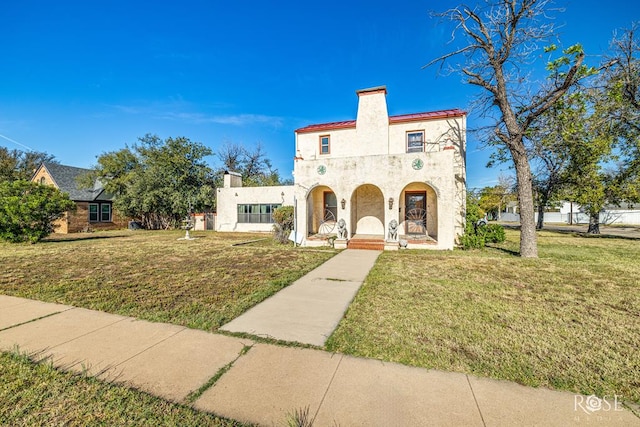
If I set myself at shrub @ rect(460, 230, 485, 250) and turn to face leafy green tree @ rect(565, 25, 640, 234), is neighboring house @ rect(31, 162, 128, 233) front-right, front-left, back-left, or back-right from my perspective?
back-left

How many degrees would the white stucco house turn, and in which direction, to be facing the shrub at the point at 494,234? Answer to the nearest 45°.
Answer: approximately 90° to its left

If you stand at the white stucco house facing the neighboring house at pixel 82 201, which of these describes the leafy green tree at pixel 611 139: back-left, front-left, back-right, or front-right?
back-right

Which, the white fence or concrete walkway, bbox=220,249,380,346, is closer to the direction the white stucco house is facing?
the concrete walkway

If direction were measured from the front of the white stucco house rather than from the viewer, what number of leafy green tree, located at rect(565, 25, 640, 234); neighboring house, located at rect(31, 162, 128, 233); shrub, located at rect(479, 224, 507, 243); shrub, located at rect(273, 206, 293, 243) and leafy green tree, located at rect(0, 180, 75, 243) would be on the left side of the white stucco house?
2

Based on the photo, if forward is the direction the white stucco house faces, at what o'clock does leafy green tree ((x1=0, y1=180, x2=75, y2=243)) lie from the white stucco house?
The leafy green tree is roughly at 3 o'clock from the white stucco house.

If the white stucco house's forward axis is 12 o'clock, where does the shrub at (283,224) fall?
The shrub is roughly at 3 o'clock from the white stucco house.

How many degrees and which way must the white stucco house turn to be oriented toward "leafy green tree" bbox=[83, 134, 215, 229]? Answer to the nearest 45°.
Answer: approximately 135° to its right

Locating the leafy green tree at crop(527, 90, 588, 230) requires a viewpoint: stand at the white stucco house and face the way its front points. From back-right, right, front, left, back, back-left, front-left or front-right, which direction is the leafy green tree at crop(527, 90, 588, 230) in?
left

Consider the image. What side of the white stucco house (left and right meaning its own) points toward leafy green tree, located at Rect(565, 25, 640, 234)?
left

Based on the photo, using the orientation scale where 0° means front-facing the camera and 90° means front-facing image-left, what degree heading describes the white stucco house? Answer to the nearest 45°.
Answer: approximately 0°

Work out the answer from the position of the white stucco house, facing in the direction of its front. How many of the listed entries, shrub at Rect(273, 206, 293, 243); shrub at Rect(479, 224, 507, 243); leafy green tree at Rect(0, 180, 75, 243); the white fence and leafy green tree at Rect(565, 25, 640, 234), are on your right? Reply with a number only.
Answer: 2

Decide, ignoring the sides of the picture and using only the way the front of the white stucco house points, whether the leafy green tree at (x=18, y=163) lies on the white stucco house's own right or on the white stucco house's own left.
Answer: on the white stucco house's own right
